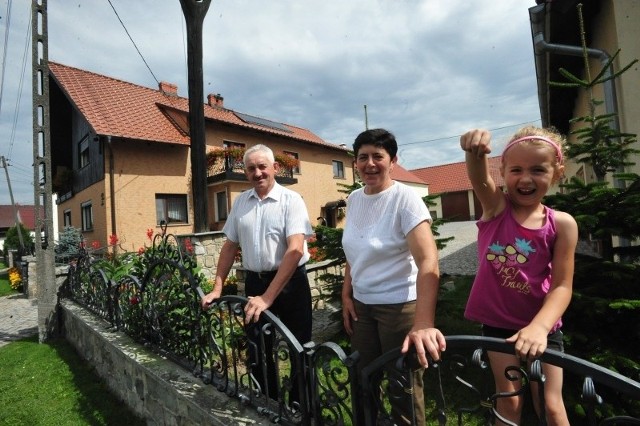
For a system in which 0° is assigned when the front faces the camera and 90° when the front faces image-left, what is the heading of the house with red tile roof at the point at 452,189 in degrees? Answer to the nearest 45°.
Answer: approximately 0°

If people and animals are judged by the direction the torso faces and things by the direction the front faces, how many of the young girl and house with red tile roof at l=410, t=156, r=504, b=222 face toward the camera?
2

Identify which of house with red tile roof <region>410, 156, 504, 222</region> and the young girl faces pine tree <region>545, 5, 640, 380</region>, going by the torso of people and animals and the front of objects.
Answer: the house with red tile roof

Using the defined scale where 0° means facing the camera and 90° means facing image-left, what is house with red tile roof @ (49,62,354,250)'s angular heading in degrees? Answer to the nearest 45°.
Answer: approximately 315°

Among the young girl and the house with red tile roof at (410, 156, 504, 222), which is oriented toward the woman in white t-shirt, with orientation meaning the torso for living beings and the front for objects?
the house with red tile roof

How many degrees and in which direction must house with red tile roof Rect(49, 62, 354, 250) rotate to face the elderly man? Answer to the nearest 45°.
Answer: approximately 45° to its right
